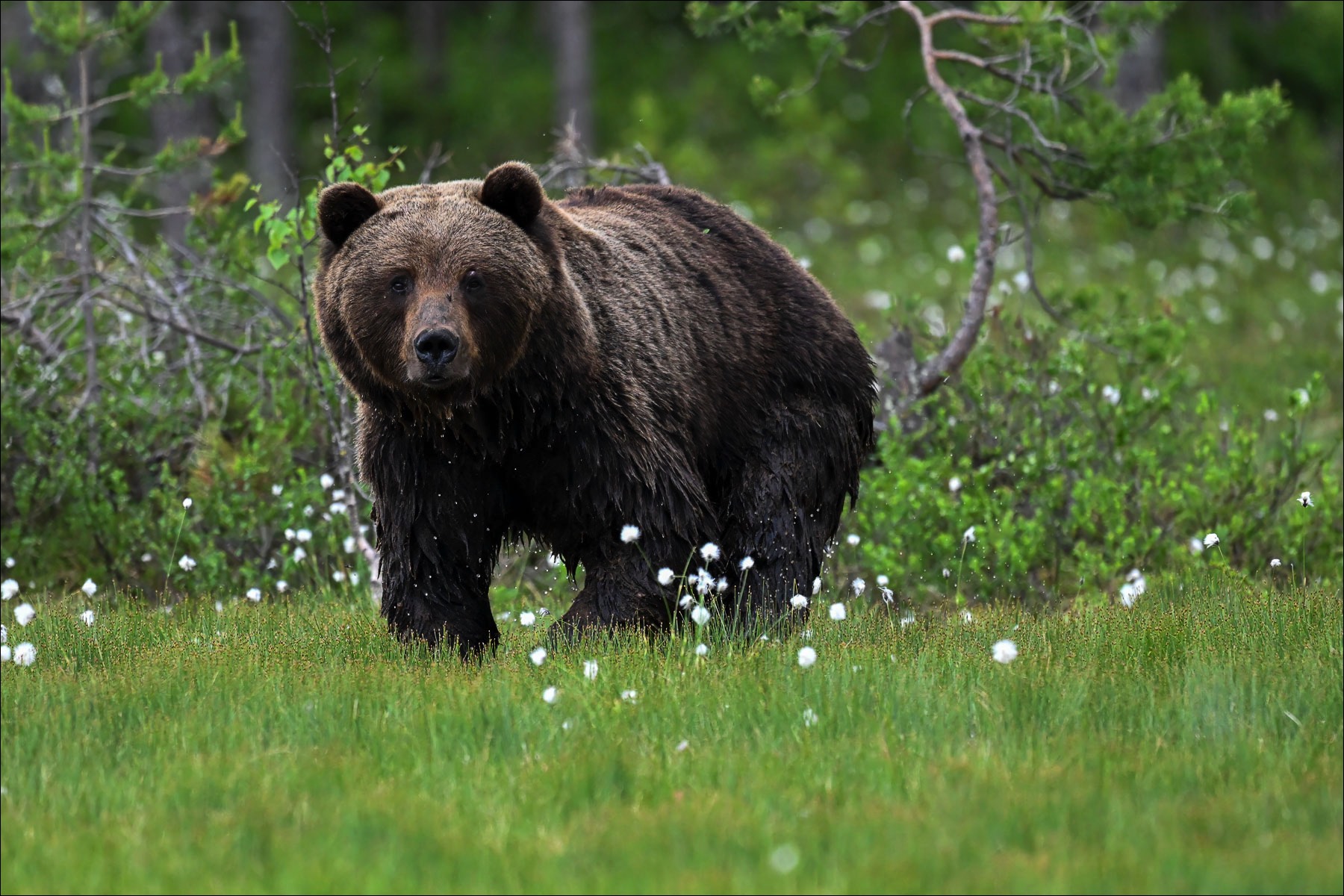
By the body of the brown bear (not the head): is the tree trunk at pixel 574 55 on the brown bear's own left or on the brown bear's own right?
on the brown bear's own right

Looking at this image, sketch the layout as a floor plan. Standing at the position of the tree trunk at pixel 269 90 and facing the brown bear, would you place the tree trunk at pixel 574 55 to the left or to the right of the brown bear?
left

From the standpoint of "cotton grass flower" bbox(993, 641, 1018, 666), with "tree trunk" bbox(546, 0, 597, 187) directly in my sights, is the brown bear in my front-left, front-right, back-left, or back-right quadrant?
front-left

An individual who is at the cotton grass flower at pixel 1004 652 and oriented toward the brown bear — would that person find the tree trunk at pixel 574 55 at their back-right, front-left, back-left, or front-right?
front-right

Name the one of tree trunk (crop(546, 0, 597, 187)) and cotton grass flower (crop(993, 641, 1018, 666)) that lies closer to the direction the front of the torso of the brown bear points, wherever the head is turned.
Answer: the cotton grass flower

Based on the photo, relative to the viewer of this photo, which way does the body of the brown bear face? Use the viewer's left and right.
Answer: facing the viewer and to the left of the viewer

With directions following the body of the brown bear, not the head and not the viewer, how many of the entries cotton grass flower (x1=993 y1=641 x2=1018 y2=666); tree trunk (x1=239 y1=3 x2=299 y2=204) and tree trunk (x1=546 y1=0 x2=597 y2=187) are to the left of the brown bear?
1

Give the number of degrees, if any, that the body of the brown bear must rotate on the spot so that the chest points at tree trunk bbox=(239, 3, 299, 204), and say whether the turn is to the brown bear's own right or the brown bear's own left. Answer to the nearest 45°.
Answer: approximately 135° to the brown bear's own right

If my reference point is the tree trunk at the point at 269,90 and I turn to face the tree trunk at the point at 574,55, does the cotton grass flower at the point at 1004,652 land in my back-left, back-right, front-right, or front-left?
front-right

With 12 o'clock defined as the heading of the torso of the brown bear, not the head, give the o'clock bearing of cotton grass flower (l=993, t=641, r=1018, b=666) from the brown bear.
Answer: The cotton grass flower is roughly at 9 o'clock from the brown bear.
